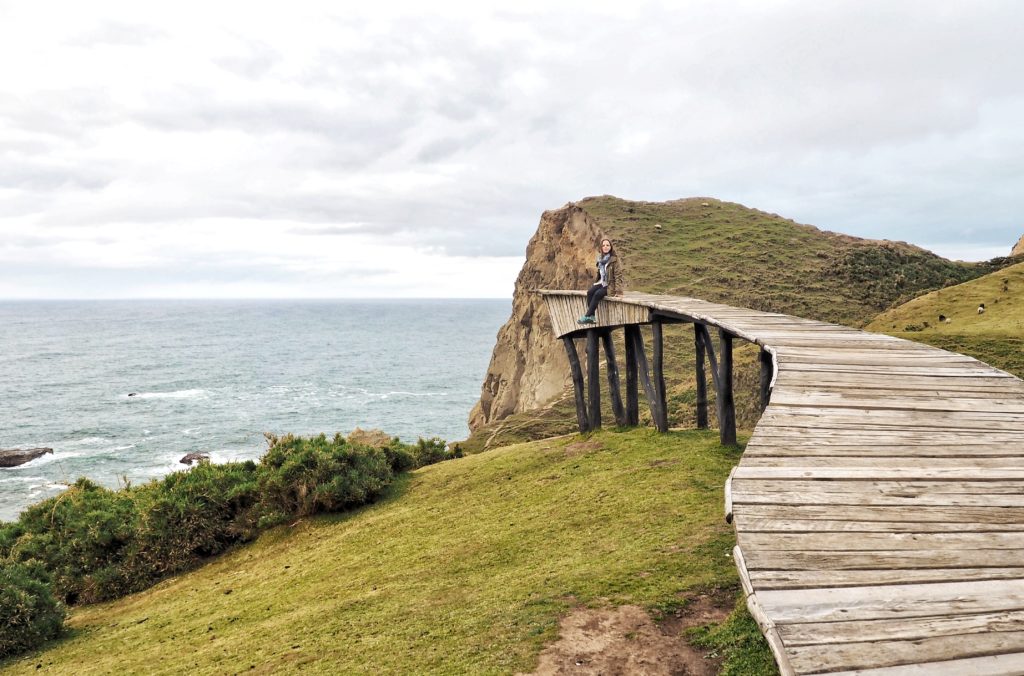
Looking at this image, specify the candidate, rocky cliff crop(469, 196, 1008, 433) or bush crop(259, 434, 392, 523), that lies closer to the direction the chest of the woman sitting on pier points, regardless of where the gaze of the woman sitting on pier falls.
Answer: the bush

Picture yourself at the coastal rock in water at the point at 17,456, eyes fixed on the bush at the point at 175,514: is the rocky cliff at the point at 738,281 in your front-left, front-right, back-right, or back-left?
front-left

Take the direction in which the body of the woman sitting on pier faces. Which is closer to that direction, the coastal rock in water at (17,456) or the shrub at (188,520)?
the shrub

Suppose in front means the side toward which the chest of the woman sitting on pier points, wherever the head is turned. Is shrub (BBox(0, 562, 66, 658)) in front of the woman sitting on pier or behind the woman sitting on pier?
in front

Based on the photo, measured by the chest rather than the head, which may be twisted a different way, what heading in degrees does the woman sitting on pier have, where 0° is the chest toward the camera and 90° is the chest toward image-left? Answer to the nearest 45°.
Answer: approximately 45°

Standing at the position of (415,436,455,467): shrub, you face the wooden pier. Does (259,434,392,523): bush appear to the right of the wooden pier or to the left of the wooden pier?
right

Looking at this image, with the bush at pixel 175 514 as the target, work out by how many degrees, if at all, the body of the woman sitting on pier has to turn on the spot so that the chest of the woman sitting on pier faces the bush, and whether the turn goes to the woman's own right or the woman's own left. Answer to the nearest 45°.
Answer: approximately 45° to the woman's own right

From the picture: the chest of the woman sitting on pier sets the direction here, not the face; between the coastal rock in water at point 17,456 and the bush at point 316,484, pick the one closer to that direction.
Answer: the bush

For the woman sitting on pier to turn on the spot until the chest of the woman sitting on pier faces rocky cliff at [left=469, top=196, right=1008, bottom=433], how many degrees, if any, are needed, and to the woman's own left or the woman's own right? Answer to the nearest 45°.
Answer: approximately 135° to the woman's own right

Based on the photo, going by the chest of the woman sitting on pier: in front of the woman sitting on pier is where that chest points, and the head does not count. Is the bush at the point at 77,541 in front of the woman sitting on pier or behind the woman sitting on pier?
in front

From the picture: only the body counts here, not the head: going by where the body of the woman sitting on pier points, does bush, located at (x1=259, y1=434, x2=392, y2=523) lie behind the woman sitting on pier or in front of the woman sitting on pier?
in front

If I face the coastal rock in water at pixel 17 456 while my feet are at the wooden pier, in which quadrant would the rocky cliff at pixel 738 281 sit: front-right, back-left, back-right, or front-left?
front-right

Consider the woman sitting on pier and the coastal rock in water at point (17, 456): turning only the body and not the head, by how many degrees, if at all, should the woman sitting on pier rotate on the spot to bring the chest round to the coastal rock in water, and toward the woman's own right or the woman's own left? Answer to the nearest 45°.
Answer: approximately 90° to the woman's own right
